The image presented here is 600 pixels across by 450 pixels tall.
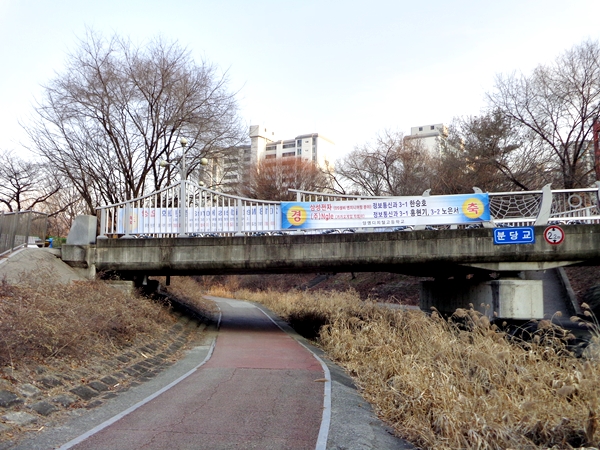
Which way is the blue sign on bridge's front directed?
toward the camera

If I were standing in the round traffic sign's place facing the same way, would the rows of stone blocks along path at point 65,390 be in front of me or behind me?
in front

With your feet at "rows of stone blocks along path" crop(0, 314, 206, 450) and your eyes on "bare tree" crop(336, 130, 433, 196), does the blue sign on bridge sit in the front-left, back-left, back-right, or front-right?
front-right

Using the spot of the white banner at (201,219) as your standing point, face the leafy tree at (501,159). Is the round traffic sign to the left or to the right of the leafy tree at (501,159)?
right

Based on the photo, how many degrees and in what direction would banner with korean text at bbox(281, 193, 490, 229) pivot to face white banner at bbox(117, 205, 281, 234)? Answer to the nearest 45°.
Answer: approximately 90° to its right

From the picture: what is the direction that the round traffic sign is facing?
toward the camera

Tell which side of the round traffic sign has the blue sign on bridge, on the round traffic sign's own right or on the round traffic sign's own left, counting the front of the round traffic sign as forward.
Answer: on the round traffic sign's own right

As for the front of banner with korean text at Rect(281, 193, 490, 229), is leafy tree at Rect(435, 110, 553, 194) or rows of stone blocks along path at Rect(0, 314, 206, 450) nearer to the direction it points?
the rows of stone blocks along path

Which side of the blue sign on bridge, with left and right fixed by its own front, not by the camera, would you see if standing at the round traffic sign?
left

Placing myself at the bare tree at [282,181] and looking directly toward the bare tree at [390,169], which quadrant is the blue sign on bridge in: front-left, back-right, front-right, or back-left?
front-right

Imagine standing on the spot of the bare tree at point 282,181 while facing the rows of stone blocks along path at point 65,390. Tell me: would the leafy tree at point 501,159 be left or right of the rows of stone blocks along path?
left

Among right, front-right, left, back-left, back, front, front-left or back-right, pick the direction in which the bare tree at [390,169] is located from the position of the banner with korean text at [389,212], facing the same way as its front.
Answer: back
